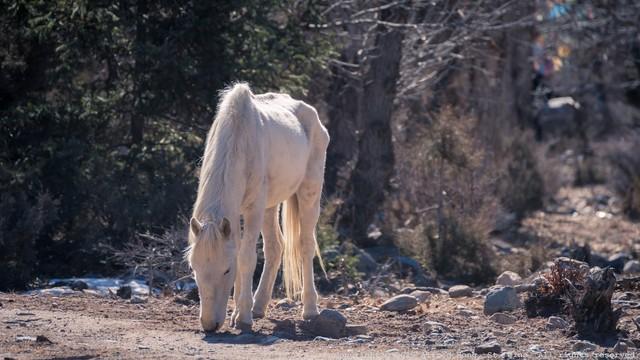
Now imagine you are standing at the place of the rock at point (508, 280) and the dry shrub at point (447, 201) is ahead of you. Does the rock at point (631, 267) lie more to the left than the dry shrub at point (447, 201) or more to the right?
right

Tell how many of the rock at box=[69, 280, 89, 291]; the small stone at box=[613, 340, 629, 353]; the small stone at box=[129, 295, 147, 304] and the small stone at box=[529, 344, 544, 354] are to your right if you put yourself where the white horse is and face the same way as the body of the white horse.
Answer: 2

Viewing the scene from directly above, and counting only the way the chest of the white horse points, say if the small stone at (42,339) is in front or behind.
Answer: in front

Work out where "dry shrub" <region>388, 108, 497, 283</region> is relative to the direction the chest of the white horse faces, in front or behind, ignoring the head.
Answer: behind

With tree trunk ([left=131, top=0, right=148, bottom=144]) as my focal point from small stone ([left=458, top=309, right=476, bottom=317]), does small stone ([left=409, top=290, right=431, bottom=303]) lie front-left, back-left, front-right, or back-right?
front-right

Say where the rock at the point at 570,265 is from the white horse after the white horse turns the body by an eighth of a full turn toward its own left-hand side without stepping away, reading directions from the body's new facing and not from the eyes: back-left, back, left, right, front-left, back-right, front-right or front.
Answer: left

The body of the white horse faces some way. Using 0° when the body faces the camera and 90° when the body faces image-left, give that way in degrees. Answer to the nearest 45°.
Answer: approximately 45°

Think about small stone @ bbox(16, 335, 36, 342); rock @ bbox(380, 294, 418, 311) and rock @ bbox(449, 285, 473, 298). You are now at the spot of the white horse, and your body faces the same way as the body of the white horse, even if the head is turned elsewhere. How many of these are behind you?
2

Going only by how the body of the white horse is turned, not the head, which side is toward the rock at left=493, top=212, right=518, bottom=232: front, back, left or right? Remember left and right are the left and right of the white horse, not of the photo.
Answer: back

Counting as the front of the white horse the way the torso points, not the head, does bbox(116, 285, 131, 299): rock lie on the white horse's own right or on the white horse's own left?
on the white horse's own right

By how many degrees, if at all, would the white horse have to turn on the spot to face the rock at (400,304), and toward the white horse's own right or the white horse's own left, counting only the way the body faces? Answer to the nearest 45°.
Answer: approximately 180°

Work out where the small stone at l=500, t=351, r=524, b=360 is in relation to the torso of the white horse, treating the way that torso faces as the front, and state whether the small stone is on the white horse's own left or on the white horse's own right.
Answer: on the white horse's own left

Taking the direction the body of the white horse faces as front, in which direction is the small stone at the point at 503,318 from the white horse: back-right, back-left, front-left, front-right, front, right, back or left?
back-left

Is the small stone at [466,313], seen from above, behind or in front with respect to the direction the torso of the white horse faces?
behind

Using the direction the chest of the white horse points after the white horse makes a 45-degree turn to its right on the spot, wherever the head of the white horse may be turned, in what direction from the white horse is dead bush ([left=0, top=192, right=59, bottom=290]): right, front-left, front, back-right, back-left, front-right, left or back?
front-right

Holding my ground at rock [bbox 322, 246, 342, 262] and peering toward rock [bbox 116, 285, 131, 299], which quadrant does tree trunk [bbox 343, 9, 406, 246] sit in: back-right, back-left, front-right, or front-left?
back-right

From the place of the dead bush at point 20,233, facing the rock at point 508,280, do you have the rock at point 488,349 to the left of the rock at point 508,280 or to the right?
right

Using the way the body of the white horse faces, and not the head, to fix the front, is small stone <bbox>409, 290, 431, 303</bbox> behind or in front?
behind

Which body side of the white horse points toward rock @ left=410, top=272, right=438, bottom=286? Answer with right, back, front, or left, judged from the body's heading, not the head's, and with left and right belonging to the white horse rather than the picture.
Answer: back

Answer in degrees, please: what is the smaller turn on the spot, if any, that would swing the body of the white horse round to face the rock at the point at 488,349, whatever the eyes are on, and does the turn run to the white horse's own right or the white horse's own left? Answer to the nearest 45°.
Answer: approximately 90° to the white horse's own left

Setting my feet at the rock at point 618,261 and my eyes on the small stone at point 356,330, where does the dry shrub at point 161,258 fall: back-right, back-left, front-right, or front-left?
front-right
